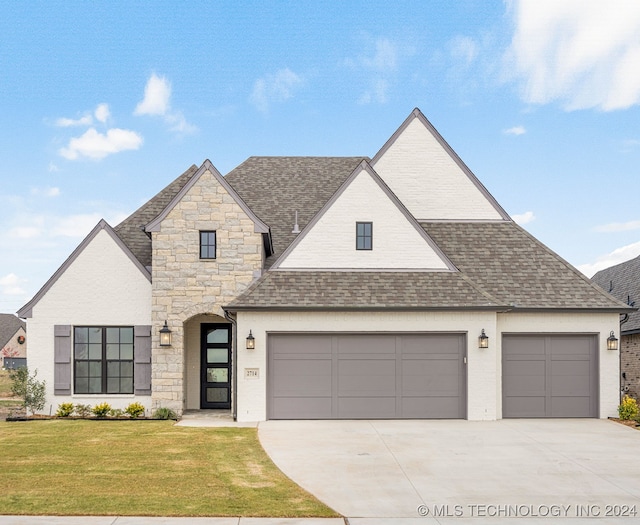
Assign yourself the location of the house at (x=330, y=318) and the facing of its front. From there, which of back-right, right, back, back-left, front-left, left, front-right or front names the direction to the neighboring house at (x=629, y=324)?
back-left

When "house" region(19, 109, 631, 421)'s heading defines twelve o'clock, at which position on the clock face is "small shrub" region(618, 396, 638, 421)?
The small shrub is roughly at 9 o'clock from the house.

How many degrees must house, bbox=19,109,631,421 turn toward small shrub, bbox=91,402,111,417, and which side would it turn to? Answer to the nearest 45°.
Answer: approximately 90° to its right

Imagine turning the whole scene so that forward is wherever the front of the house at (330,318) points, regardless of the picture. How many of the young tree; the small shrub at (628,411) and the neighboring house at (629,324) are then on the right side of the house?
1

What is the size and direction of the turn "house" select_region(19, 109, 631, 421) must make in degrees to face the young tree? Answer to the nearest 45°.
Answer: approximately 90° to its right

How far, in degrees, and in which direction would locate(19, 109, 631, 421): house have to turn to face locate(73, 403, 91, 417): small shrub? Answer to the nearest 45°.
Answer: approximately 90° to its right

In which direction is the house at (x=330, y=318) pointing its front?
toward the camera

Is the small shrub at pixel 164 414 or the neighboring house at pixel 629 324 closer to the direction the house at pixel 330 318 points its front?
the small shrub

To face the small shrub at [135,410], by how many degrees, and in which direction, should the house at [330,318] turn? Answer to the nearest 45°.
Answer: approximately 90° to its right
